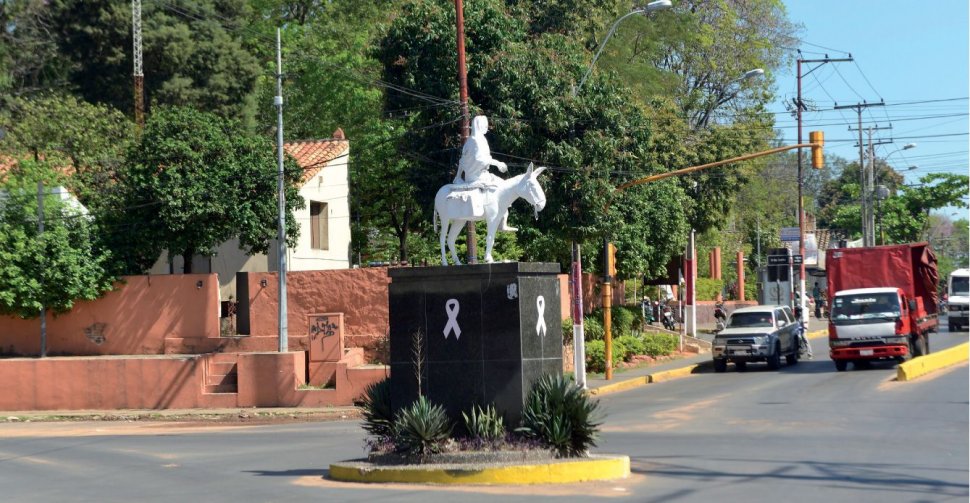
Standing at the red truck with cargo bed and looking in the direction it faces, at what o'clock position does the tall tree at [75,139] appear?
The tall tree is roughly at 3 o'clock from the red truck with cargo bed.

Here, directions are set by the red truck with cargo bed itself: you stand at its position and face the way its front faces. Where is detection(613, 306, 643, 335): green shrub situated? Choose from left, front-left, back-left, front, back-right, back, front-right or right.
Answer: back-right

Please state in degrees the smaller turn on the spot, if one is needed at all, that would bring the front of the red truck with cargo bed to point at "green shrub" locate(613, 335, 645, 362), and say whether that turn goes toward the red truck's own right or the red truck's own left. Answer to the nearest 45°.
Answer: approximately 135° to the red truck's own right

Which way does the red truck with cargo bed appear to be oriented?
toward the camera

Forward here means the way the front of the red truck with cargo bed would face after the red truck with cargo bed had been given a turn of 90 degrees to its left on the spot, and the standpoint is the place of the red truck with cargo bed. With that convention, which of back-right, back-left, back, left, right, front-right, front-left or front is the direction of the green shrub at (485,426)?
right

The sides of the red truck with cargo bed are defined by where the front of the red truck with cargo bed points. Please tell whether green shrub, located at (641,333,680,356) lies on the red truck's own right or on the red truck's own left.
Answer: on the red truck's own right

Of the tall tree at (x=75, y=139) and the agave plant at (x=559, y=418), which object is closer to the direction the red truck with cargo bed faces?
the agave plant

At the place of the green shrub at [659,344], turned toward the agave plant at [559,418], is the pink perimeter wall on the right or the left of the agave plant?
right
